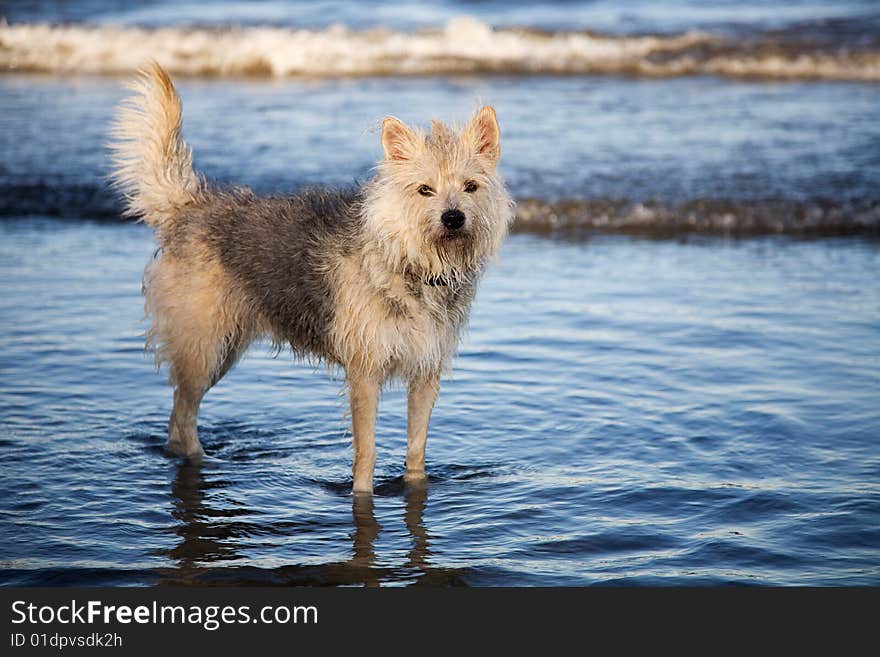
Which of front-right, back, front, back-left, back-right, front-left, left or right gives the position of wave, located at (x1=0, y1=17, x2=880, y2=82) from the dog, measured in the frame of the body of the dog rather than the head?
back-left

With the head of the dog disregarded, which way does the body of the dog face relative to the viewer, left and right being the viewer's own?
facing the viewer and to the right of the viewer
